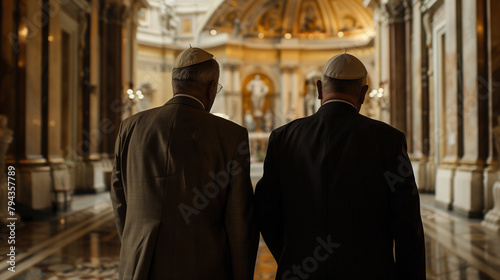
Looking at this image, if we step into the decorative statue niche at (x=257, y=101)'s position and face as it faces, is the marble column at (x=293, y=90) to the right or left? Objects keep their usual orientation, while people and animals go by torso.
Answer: on its left

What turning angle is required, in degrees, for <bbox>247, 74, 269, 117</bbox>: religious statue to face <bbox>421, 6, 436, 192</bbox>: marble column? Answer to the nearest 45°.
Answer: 0° — it already faces it

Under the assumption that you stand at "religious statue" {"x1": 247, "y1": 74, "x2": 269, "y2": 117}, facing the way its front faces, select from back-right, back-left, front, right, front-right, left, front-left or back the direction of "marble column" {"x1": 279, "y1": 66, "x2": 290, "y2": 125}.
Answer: left

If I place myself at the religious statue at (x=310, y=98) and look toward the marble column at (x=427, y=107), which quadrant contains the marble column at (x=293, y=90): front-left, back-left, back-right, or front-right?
back-right

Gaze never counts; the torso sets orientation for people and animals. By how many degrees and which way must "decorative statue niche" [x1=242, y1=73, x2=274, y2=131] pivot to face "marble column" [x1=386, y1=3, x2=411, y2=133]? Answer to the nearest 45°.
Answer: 0° — it already faces it

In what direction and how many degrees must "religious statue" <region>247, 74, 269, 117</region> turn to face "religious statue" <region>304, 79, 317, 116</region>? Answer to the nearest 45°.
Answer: approximately 90° to its left

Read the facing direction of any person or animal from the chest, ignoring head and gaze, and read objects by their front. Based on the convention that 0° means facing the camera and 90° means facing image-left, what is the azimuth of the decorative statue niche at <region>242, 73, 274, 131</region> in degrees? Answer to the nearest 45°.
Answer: approximately 0°

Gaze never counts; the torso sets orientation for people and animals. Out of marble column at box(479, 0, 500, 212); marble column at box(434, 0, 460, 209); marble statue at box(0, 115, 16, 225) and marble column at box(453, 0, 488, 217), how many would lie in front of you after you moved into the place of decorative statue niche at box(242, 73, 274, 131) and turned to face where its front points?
4

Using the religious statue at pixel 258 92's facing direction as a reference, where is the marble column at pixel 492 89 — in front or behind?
in front

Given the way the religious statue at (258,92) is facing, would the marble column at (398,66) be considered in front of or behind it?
in front

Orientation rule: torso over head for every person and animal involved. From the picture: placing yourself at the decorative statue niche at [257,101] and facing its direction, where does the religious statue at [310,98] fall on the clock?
The religious statue is roughly at 10 o'clock from the decorative statue niche.
